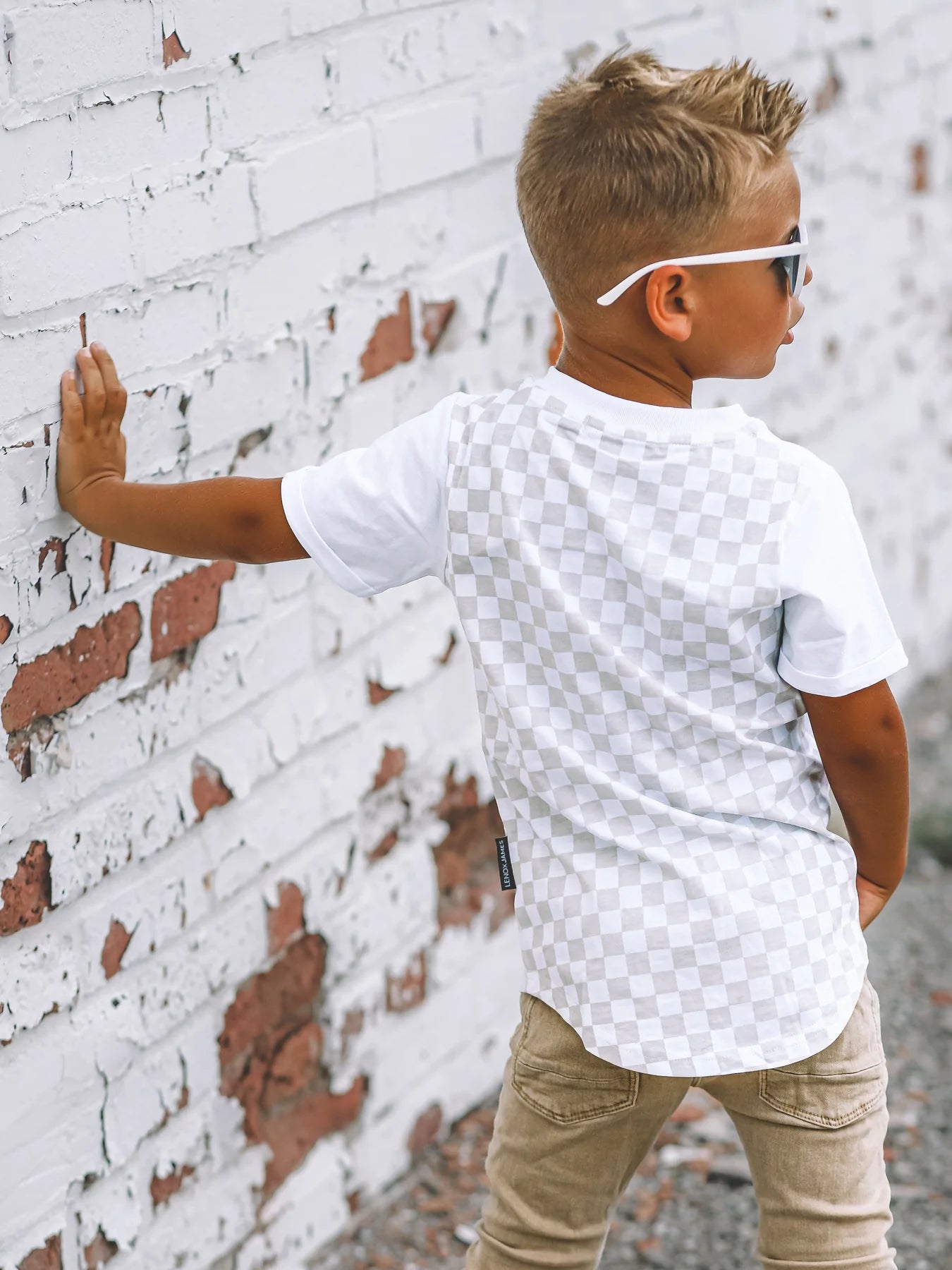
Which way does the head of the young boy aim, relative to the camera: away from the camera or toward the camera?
away from the camera

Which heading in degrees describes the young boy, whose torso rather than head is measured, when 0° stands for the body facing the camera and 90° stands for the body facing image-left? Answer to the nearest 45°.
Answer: approximately 180°
